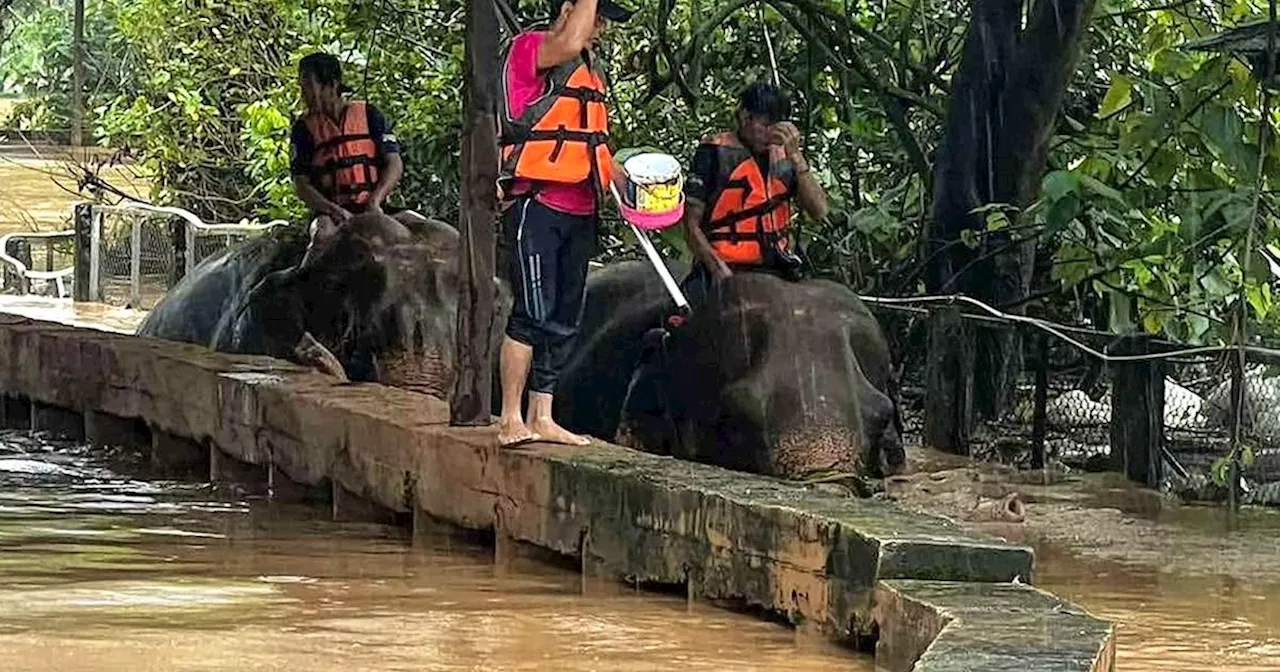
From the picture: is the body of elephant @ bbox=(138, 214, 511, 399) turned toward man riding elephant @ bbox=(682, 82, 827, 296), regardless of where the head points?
yes

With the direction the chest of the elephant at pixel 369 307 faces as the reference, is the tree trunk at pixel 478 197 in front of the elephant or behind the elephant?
in front

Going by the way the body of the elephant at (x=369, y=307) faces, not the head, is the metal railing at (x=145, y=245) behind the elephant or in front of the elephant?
behind

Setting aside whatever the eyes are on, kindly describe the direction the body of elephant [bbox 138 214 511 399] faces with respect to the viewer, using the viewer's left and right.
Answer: facing the viewer and to the right of the viewer

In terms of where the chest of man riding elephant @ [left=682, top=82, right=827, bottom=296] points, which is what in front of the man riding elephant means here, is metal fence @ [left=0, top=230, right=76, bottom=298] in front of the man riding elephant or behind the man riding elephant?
behind

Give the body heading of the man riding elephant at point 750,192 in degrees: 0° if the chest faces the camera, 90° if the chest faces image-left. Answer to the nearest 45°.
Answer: approximately 315°

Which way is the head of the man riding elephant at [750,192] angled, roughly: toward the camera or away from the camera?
toward the camera

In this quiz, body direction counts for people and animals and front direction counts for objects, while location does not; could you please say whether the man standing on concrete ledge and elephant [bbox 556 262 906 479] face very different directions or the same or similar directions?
same or similar directions

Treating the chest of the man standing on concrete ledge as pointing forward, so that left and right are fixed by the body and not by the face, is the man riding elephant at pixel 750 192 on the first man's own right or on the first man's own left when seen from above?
on the first man's own left

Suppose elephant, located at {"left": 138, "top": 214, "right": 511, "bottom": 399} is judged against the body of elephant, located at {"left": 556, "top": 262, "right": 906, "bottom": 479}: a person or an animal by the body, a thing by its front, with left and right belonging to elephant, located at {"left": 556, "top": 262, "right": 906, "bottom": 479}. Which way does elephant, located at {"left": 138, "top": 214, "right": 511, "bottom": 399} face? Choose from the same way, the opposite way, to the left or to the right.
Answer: the same way

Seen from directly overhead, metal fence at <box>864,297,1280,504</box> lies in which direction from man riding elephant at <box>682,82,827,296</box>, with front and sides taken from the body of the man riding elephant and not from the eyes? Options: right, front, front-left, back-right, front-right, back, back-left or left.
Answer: left

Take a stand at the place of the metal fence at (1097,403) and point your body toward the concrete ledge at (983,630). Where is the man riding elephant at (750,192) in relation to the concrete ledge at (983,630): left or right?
right
